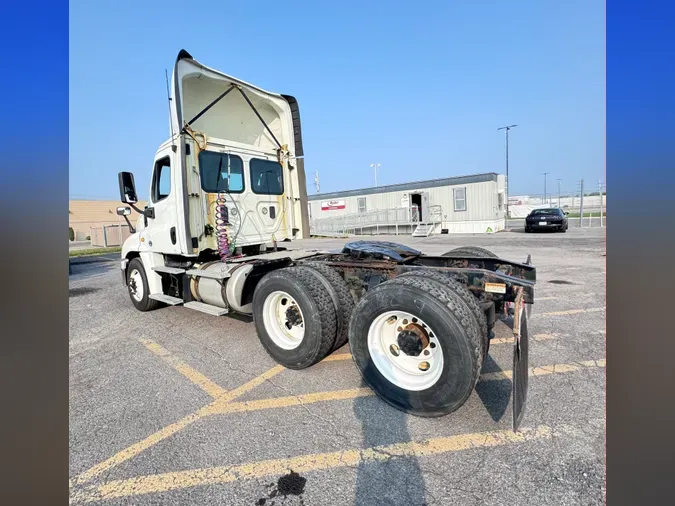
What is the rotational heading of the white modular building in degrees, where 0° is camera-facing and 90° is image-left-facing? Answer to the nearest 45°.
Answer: approximately 45°

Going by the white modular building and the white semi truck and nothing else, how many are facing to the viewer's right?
0

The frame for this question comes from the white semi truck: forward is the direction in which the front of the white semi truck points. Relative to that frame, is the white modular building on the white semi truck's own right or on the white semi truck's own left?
on the white semi truck's own right

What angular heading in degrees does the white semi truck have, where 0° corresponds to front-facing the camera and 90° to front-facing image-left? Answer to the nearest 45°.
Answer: approximately 135°

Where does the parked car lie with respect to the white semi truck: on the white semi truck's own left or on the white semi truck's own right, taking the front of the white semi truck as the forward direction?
on the white semi truck's own right
